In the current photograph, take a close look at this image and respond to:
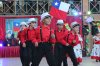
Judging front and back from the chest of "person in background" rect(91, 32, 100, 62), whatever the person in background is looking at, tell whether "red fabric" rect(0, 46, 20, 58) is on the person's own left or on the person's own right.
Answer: on the person's own right

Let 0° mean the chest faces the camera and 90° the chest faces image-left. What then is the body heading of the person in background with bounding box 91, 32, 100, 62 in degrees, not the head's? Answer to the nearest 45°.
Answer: approximately 0°

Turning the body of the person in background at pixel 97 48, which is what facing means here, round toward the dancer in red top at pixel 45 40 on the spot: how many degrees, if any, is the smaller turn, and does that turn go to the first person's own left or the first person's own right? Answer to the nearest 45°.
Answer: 0° — they already face them
